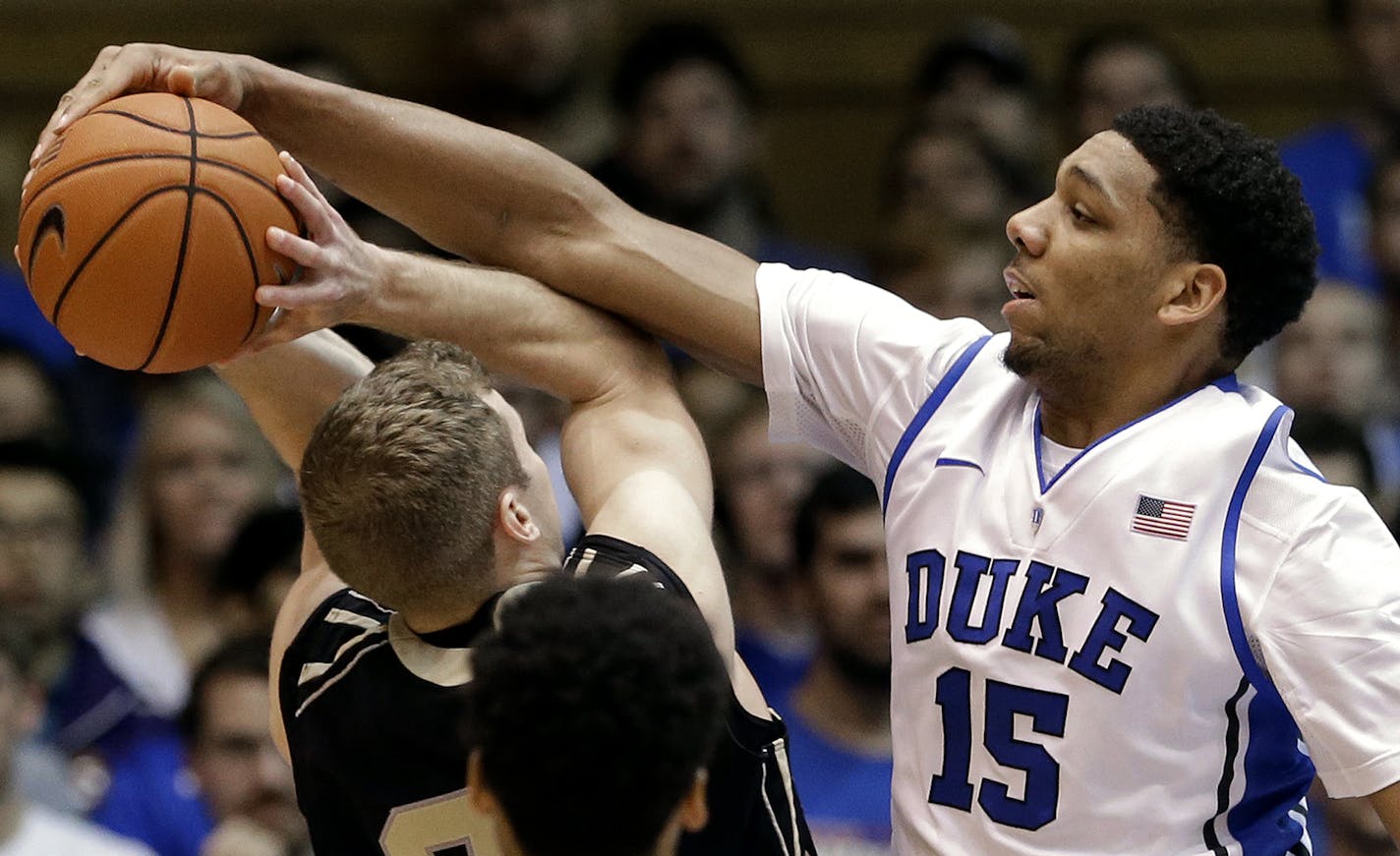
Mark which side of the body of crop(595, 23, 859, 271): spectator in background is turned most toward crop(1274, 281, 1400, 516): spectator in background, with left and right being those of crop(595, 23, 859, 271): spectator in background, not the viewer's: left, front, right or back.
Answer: left

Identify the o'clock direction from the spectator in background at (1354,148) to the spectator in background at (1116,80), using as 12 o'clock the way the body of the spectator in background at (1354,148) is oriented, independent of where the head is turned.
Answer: the spectator in background at (1116,80) is roughly at 2 o'clock from the spectator in background at (1354,148).

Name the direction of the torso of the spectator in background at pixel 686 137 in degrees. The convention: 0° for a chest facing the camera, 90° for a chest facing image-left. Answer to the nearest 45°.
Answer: approximately 0°

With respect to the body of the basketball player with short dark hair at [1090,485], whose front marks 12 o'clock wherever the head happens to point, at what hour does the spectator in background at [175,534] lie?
The spectator in background is roughly at 3 o'clock from the basketball player with short dark hair.

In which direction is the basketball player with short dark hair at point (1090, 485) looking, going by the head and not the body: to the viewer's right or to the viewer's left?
to the viewer's left

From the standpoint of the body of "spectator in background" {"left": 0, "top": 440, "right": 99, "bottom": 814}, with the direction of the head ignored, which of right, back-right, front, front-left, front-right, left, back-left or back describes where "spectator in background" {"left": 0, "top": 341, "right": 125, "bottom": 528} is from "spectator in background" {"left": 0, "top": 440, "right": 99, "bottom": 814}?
back

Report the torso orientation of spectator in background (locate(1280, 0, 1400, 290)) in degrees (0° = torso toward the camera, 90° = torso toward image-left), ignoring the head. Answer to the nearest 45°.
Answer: approximately 0°

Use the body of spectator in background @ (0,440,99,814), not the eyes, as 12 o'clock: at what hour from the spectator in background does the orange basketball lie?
The orange basketball is roughly at 12 o'clock from the spectator in background.
